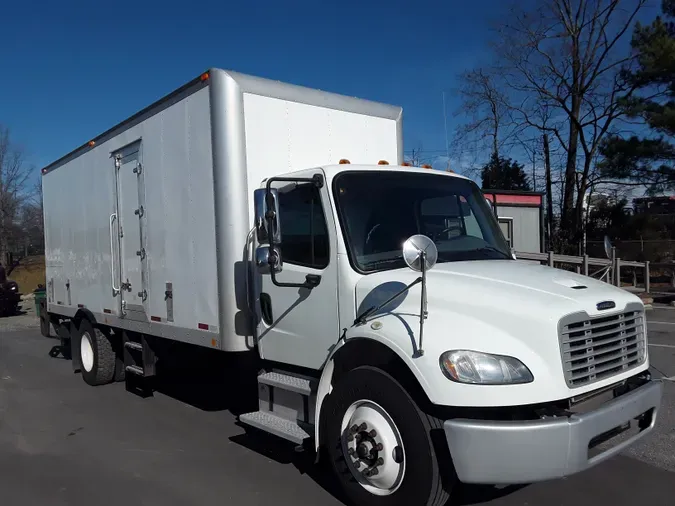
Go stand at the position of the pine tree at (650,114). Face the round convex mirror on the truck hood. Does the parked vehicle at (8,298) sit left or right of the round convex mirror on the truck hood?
right

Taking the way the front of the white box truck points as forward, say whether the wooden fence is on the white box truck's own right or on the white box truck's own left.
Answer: on the white box truck's own left

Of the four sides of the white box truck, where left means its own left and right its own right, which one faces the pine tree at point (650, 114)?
left

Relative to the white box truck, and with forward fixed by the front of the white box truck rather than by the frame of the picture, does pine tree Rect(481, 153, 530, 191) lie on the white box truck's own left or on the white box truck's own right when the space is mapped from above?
on the white box truck's own left

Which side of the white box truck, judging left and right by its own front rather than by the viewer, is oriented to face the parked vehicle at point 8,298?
back

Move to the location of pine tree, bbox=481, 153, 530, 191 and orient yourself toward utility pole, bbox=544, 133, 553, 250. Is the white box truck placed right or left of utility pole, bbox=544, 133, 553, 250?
right

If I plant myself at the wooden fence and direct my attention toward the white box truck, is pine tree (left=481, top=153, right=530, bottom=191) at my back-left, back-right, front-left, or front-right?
back-right

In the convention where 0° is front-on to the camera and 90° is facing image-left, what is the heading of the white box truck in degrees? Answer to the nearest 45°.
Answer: approximately 315°
